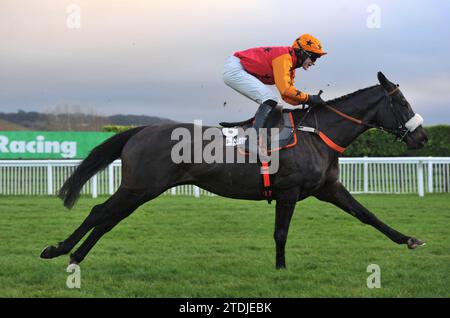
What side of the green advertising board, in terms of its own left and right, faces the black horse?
front

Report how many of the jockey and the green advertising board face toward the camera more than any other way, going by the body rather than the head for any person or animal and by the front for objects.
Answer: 1

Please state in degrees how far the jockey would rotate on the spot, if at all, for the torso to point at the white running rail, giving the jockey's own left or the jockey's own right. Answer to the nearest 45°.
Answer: approximately 90° to the jockey's own left

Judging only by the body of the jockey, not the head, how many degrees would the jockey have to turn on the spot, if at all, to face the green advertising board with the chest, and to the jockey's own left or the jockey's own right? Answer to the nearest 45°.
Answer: approximately 135° to the jockey's own left

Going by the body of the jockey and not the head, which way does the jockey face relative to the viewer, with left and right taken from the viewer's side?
facing to the right of the viewer

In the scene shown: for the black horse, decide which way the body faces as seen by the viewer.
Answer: to the viewer's right

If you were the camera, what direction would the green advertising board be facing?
facing the viewer

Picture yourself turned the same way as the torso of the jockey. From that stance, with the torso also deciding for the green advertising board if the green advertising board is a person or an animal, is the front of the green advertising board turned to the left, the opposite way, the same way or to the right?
to the right
